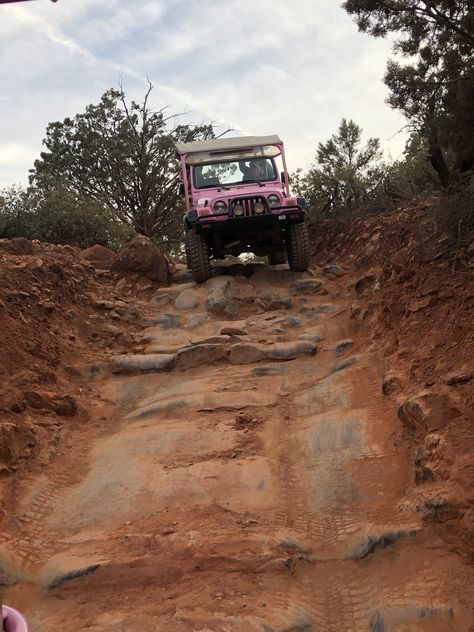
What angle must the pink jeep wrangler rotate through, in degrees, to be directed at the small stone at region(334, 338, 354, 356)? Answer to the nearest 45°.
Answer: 0° — it already faces it

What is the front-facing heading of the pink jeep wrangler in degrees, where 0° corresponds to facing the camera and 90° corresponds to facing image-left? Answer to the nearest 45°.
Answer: approximately 0°

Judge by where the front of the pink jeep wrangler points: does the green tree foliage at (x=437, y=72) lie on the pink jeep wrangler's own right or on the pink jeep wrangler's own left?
on the pink jeep wrangler's own left

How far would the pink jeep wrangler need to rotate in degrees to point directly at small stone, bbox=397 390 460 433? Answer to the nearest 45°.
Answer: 0° — it already faces it

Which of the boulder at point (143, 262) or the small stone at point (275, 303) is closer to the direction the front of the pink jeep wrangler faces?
the small stone

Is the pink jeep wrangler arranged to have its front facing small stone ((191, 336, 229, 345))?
yes

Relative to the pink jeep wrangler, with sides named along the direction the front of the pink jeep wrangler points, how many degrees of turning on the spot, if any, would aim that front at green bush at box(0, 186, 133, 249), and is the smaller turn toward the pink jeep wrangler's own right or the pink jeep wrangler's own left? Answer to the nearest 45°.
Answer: approximately 135° to the pink jeep wrangler's own right

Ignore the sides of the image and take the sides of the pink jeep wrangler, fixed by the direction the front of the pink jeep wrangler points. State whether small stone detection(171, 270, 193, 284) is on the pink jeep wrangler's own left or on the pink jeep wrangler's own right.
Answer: on the pink jeep wrangler's own right

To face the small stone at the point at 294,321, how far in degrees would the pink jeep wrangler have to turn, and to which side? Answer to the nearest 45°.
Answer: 0° — it already faces it
